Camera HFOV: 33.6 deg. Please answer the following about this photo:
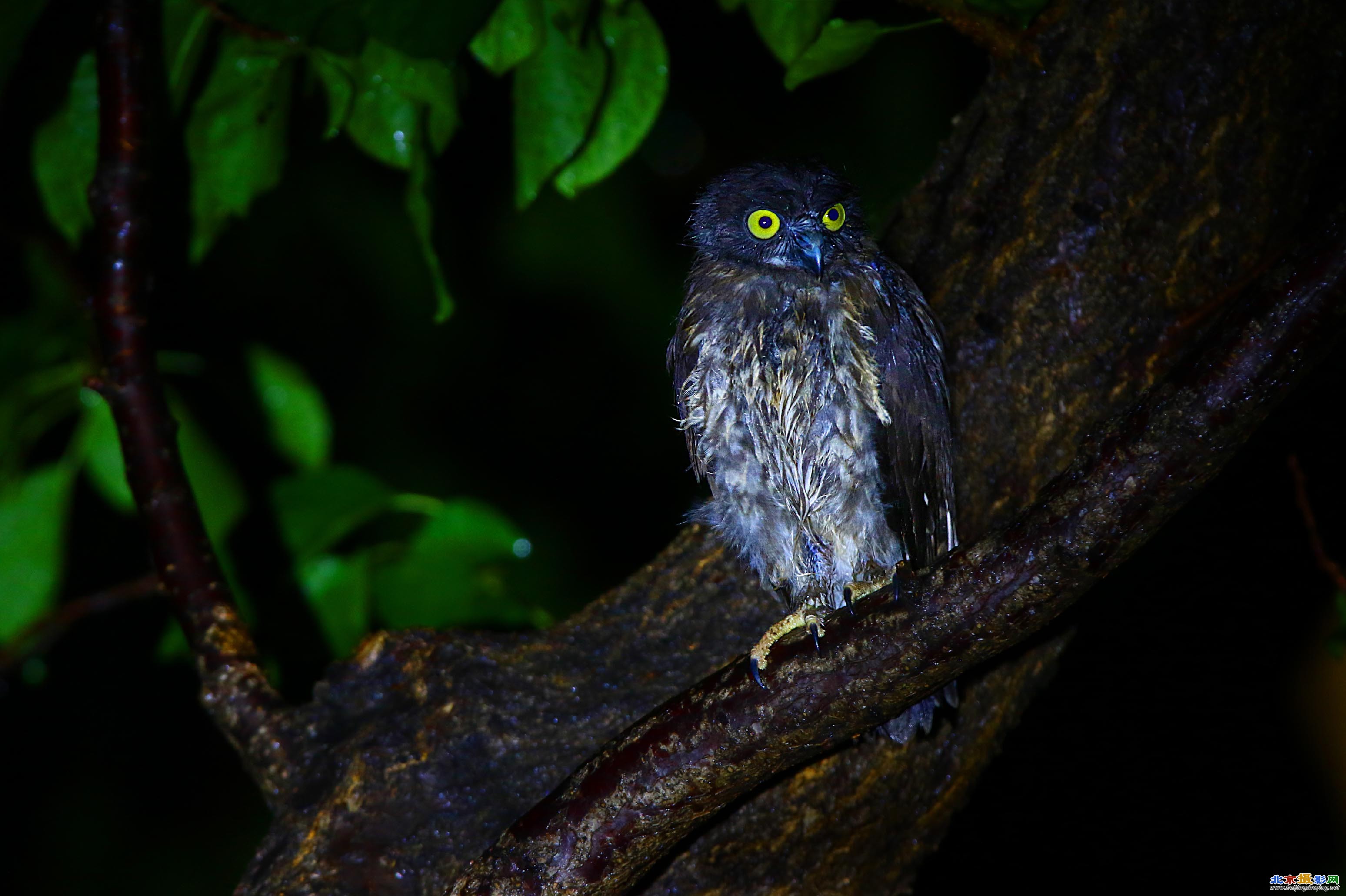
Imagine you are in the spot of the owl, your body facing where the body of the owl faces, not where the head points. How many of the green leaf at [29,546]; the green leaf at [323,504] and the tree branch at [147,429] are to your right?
3

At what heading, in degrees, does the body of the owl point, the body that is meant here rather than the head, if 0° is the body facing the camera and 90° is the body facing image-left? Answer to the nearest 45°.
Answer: approximately 0°

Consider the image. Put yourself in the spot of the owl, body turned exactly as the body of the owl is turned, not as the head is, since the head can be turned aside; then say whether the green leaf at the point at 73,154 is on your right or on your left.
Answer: on your right

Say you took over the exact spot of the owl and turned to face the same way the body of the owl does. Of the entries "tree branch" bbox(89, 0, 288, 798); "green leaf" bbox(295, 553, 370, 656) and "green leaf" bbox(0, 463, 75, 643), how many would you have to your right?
3

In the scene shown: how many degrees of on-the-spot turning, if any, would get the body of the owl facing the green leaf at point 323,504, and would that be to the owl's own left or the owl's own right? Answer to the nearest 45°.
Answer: approximately 90° to the owl's own right

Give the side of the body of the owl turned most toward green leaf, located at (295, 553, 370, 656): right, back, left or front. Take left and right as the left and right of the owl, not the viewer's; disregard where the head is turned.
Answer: right

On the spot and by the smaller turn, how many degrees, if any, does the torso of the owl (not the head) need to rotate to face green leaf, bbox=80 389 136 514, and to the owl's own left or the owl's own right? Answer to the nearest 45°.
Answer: approximately 90° to the owl's own right
